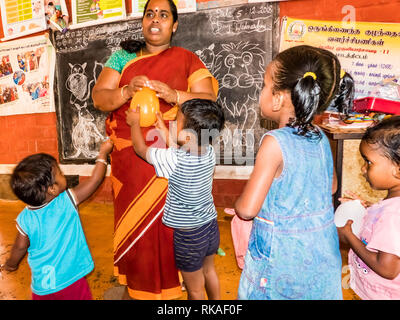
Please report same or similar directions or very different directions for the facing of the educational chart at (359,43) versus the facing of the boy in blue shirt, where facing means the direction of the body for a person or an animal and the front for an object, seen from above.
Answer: very different directions

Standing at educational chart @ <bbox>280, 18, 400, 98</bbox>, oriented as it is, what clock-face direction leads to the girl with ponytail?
The girl with ponytail is roughly at 12 o'clock from the educational chart.

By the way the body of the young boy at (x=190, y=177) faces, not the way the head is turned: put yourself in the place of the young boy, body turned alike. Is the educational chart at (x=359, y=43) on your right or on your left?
on your right

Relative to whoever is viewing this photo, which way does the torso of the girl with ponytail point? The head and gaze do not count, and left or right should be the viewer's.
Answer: facing away from the viewer and to the left of the viewer

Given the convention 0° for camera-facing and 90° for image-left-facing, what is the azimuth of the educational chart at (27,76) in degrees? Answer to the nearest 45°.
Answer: approximately 0°

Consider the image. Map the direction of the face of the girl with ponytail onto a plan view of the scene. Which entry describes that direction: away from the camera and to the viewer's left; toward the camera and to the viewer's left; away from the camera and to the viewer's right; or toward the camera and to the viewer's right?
away from the camera and to the viewer's left

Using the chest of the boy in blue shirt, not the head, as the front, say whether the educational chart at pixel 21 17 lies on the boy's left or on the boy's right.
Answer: on the boy's left

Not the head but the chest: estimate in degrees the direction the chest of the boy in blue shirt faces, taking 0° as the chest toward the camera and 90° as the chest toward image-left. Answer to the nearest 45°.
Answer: approximately 225°

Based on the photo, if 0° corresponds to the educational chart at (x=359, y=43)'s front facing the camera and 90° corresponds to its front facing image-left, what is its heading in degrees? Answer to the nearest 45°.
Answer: approximately 0°

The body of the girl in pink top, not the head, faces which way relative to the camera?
to the viewer's left

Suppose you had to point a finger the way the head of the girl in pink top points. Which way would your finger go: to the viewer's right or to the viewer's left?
to the viewer's left
